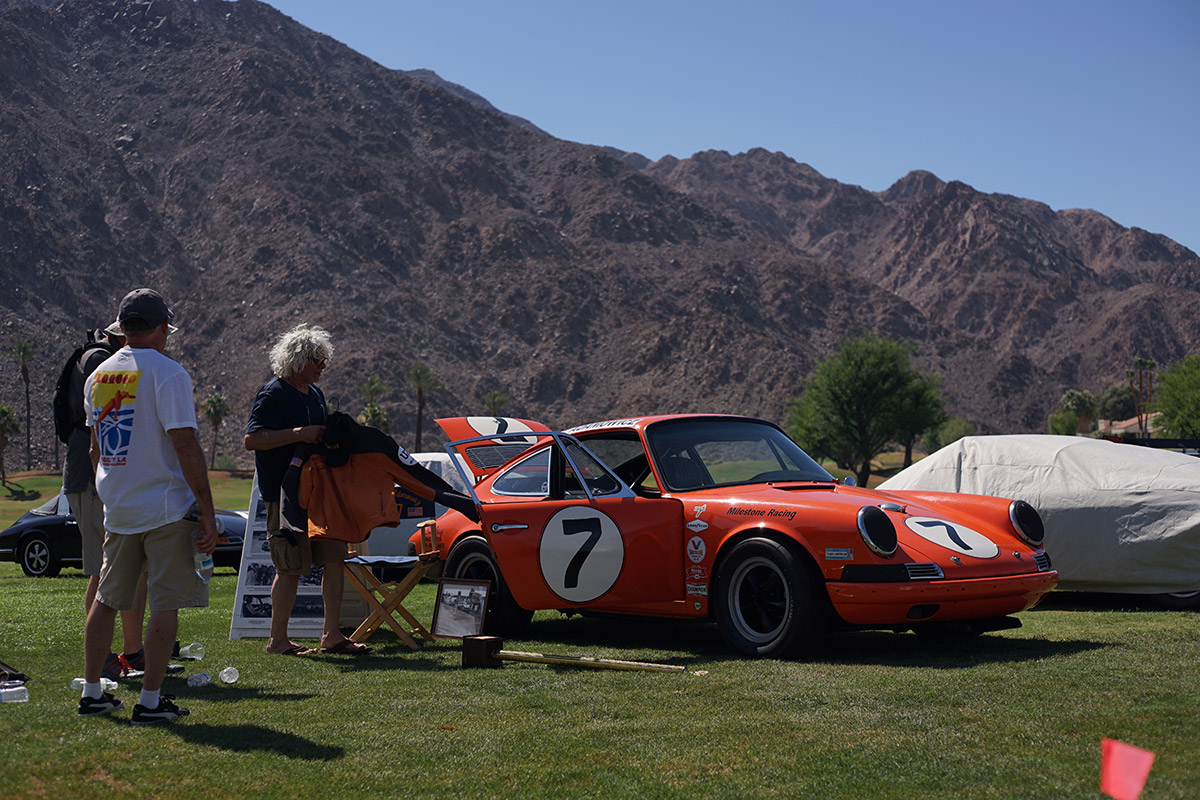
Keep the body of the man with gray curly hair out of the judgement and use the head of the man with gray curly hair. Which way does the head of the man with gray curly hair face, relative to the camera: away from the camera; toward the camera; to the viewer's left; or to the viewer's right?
to the viewer's right

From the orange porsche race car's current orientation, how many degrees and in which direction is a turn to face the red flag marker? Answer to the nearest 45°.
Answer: approximately 45° to its right

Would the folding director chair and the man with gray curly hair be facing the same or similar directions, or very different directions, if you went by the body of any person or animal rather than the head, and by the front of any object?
very different directions

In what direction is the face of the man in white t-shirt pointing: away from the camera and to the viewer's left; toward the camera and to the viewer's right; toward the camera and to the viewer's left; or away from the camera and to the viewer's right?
away from the camera and to the viewer's right

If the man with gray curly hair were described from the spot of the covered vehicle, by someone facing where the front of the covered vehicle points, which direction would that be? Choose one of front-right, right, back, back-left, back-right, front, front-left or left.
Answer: front-left

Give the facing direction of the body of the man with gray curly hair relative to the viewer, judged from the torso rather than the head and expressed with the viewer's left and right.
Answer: facing to the right of the viewer

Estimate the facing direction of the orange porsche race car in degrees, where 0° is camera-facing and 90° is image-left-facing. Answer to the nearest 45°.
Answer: approximately 315°

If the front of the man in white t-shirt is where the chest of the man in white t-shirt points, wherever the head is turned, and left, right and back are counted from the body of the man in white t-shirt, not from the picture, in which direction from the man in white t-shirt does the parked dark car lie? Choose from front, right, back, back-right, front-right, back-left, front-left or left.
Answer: front-left

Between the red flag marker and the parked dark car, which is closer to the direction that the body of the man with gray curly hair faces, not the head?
the red flag marker

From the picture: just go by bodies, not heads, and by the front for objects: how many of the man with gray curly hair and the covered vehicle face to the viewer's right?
1
